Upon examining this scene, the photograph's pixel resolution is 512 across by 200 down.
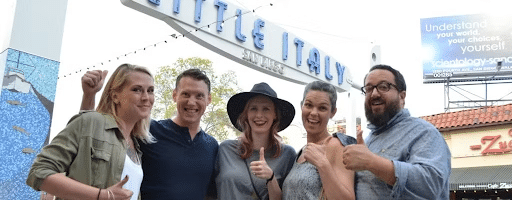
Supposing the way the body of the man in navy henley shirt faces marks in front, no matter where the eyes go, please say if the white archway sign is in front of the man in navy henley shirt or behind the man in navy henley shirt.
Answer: behind

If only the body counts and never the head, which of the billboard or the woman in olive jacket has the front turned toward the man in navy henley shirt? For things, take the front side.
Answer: the billboard

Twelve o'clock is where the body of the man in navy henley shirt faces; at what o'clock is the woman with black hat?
The woman with black hat is roughly at 9 o'clock from the man in navy henley shirt.

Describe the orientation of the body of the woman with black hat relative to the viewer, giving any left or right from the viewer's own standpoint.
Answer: facing the viewer

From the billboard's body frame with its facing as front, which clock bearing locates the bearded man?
The bearded man is roughly at 12 o'clock from the billboard.

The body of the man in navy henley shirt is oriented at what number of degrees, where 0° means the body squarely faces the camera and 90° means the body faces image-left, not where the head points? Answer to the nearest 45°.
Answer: approximately 0°

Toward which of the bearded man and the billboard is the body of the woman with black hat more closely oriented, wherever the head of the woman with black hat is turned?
the bearded man

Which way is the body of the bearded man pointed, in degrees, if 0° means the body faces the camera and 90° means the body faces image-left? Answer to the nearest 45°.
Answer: approximately 45°

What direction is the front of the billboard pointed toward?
toward the camera

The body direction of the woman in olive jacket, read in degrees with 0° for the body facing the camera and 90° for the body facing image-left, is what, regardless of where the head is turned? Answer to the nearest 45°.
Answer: approximately 315°

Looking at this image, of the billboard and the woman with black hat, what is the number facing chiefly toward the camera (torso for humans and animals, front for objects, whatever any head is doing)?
2

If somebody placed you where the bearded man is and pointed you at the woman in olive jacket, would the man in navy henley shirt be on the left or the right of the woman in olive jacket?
right

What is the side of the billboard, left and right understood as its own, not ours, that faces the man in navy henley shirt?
front
